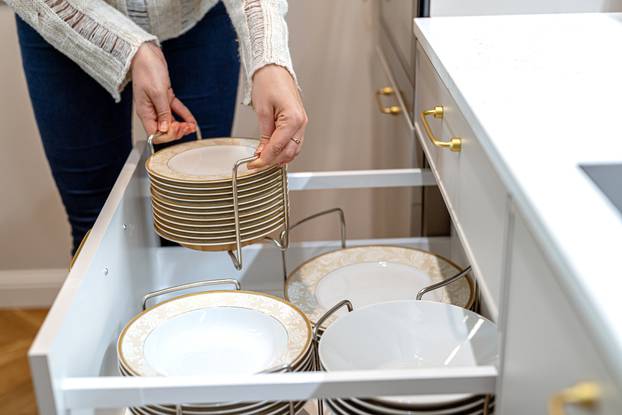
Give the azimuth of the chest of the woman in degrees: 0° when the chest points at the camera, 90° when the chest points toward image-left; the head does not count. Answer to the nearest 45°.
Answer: approximately 315°
